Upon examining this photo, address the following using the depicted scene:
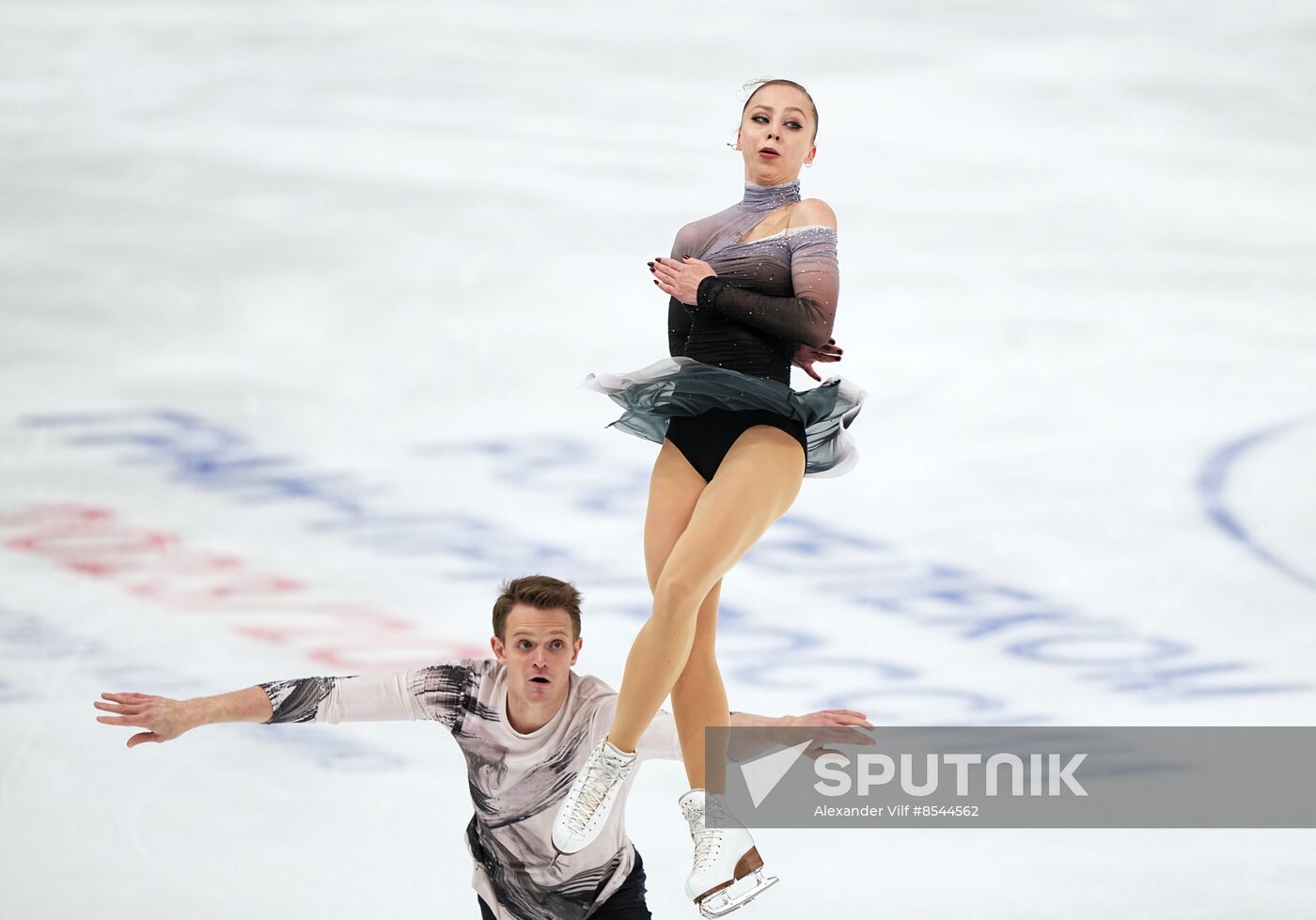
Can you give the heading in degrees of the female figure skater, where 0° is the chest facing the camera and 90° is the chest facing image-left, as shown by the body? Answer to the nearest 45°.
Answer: approximately 45°

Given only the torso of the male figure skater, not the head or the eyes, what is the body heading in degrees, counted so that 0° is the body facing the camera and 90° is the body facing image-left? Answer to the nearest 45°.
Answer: approximately 0°

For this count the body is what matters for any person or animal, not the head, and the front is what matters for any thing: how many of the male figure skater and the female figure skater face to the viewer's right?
0

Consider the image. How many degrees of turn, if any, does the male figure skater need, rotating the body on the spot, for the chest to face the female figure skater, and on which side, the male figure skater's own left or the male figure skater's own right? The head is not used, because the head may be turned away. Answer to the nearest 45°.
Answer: approximately 45° to the male figure skater's own left

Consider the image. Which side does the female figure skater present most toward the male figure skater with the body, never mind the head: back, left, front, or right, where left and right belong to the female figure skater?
right
